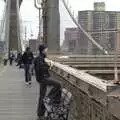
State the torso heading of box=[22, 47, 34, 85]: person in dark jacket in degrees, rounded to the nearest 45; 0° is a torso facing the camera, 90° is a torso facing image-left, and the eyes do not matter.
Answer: approximately 180°

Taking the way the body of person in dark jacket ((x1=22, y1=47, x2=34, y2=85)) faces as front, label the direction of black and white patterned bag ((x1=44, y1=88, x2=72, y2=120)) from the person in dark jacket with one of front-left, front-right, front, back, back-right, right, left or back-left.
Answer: back
